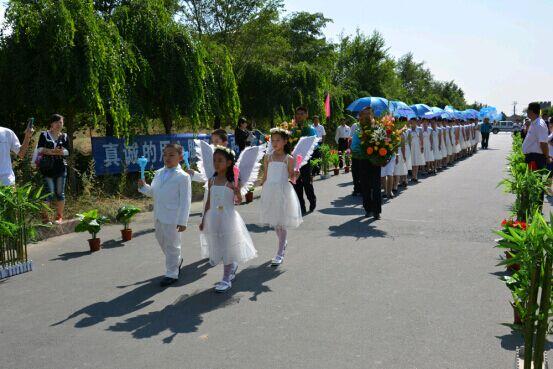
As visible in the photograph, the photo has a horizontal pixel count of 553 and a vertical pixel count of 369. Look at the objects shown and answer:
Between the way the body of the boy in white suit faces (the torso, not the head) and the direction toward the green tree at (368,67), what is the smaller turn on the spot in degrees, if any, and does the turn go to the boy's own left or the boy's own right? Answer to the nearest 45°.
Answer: approximately 180°

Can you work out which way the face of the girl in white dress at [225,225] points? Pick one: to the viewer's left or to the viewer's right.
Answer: to the viewer's left

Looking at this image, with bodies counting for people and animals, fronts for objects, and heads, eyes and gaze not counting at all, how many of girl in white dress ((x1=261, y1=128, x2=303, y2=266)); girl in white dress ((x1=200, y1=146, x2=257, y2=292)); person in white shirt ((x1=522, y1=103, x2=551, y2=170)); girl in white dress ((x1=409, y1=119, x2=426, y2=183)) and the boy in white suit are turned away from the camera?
0

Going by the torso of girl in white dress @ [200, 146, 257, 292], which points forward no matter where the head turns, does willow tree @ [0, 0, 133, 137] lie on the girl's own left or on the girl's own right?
on the girl's own right

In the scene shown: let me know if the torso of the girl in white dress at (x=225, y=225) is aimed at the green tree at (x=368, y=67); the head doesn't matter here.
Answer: no

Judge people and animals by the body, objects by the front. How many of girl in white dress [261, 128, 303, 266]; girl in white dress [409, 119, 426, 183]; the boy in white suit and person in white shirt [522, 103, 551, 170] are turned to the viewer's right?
0

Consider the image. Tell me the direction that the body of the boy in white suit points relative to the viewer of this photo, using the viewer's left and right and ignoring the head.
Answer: facing the viewer and to the left of the viewer

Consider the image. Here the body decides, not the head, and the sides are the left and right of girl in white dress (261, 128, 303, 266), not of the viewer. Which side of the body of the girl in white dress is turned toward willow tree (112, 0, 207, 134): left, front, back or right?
right

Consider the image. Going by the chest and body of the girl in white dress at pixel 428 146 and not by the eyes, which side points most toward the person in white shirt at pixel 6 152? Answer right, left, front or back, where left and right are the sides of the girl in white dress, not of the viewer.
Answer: front

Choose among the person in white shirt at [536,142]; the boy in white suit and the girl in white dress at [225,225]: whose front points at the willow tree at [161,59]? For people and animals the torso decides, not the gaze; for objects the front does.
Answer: the person in white shirt

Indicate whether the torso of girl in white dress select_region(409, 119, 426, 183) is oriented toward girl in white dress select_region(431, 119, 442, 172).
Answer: no

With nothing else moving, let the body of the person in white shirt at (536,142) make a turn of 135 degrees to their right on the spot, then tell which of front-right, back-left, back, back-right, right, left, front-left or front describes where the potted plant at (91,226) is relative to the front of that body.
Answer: back

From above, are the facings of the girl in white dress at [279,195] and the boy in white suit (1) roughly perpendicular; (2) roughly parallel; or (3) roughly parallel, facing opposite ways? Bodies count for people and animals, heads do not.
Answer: roughly parallel

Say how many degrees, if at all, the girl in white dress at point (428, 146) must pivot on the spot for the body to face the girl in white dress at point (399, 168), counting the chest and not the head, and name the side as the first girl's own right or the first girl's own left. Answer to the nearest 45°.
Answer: approximately 45° to the first girl's own left

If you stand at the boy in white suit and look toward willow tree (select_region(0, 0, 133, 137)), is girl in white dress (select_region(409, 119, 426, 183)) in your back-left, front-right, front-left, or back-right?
front-right

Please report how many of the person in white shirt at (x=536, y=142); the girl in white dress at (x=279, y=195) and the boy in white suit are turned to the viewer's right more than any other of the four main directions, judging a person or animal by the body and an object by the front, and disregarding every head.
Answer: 0

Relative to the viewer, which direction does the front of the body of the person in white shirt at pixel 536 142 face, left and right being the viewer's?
facing to the left of the viewer

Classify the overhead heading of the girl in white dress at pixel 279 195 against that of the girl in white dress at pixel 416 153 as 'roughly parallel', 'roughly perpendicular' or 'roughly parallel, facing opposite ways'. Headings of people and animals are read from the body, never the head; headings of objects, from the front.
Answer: roughly parallel

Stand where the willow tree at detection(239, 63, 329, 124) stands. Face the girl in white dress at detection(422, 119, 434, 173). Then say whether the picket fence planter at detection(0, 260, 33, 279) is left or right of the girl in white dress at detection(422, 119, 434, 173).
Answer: right

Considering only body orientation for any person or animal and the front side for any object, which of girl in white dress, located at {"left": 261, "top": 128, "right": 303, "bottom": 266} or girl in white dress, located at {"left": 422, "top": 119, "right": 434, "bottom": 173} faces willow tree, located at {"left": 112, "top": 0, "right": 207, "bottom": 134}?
girl in white dress, located at {"left": 422, "top": 119, "right": 434, "bottom": 173}

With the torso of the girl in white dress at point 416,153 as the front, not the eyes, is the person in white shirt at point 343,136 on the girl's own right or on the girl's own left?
on the girl's own right

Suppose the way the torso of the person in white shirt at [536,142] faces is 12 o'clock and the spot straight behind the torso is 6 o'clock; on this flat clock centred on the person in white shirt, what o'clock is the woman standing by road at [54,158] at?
The woman standing by road is roughly at 11 o'clock from the person in white shirt.

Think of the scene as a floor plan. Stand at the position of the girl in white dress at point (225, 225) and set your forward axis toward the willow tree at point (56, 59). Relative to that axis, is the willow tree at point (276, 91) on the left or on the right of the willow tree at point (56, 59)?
right

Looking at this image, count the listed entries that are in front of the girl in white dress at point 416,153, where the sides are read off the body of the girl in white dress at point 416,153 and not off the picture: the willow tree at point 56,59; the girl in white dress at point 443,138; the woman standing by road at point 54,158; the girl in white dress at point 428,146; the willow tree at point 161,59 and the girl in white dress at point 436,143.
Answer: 3
